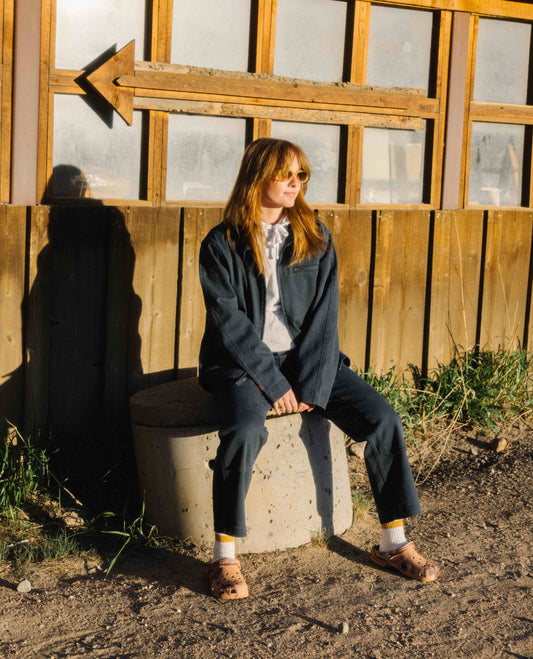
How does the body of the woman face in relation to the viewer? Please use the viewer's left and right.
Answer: facing the viewer and to the right of the viewer

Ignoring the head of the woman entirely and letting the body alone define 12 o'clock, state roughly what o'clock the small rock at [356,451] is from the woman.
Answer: The small rock is roughly at 8 o'clock from the woman.

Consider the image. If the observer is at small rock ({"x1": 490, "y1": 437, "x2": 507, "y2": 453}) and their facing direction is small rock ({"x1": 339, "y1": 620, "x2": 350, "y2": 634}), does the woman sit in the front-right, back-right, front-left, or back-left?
front-right

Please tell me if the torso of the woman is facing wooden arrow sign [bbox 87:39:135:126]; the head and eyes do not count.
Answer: no

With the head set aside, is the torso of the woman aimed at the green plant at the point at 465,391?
no

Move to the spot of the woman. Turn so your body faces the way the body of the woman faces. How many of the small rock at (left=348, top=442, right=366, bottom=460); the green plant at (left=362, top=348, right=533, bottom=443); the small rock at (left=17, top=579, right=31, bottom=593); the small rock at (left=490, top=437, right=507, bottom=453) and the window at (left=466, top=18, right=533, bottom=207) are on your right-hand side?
1

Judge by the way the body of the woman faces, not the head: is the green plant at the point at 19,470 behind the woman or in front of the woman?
behind

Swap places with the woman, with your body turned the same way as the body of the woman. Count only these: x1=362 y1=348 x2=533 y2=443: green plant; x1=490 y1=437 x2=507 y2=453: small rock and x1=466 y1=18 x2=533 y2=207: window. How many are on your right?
0

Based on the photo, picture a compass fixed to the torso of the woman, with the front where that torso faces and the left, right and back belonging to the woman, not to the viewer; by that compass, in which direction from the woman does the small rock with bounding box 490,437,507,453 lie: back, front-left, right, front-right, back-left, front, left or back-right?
left

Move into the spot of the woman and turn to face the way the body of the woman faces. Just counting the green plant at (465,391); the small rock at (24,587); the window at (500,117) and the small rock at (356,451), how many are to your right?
1

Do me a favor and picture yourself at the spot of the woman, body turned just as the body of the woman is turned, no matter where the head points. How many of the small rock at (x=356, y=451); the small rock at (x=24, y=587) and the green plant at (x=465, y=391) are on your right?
1

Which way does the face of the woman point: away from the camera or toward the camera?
toward the camera

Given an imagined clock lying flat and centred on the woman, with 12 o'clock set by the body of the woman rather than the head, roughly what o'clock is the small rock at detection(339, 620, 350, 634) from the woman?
The small rock is roughly at 1 o'clock from the woman.

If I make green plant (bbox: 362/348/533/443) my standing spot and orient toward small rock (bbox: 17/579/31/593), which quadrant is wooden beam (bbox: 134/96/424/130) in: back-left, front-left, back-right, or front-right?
front-right

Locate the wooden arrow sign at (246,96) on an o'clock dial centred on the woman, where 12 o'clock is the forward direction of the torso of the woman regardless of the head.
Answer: The wooden arrow sign is roughly at 7 o'clock from the woman.
